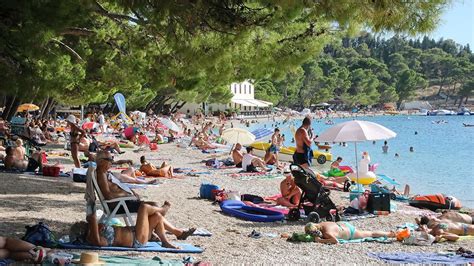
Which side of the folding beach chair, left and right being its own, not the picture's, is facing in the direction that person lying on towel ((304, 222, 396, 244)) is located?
front

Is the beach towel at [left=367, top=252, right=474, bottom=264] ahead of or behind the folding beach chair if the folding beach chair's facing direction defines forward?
ahead

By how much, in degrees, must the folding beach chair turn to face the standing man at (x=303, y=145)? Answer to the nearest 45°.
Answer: approximately 45° to its left

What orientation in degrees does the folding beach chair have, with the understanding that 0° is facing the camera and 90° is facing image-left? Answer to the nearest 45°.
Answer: approximately 270°
